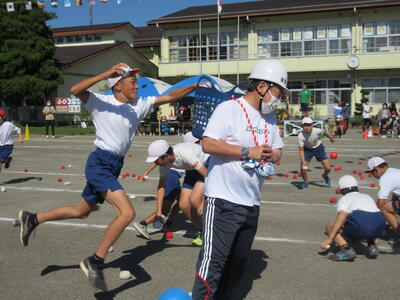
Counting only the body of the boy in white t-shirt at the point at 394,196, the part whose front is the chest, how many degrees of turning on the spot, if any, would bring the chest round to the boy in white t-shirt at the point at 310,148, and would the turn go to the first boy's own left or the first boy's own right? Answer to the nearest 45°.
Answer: approximately 90° to the first boy's own right

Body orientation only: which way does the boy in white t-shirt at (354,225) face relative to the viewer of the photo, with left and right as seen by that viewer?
facing away from the viewer and to the left of the viewer

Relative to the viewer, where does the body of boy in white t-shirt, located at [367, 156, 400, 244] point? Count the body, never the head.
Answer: to the viewer's left

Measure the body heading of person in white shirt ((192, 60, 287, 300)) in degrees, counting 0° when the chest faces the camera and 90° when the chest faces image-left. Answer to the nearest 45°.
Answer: approximately 315°

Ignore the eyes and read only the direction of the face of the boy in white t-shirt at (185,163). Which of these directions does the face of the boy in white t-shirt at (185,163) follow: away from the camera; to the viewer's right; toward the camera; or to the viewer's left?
to the viewer's left

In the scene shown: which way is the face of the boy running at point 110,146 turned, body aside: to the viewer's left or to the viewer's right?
to the viewer's right

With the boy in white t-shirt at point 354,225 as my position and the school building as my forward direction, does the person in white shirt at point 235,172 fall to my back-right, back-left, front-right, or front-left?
back-left

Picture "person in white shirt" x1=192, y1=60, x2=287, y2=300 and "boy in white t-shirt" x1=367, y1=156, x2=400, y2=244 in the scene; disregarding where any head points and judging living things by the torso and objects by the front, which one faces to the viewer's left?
the boy in white t-shirt

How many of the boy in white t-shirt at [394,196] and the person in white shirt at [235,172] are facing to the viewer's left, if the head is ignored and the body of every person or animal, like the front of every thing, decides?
1
